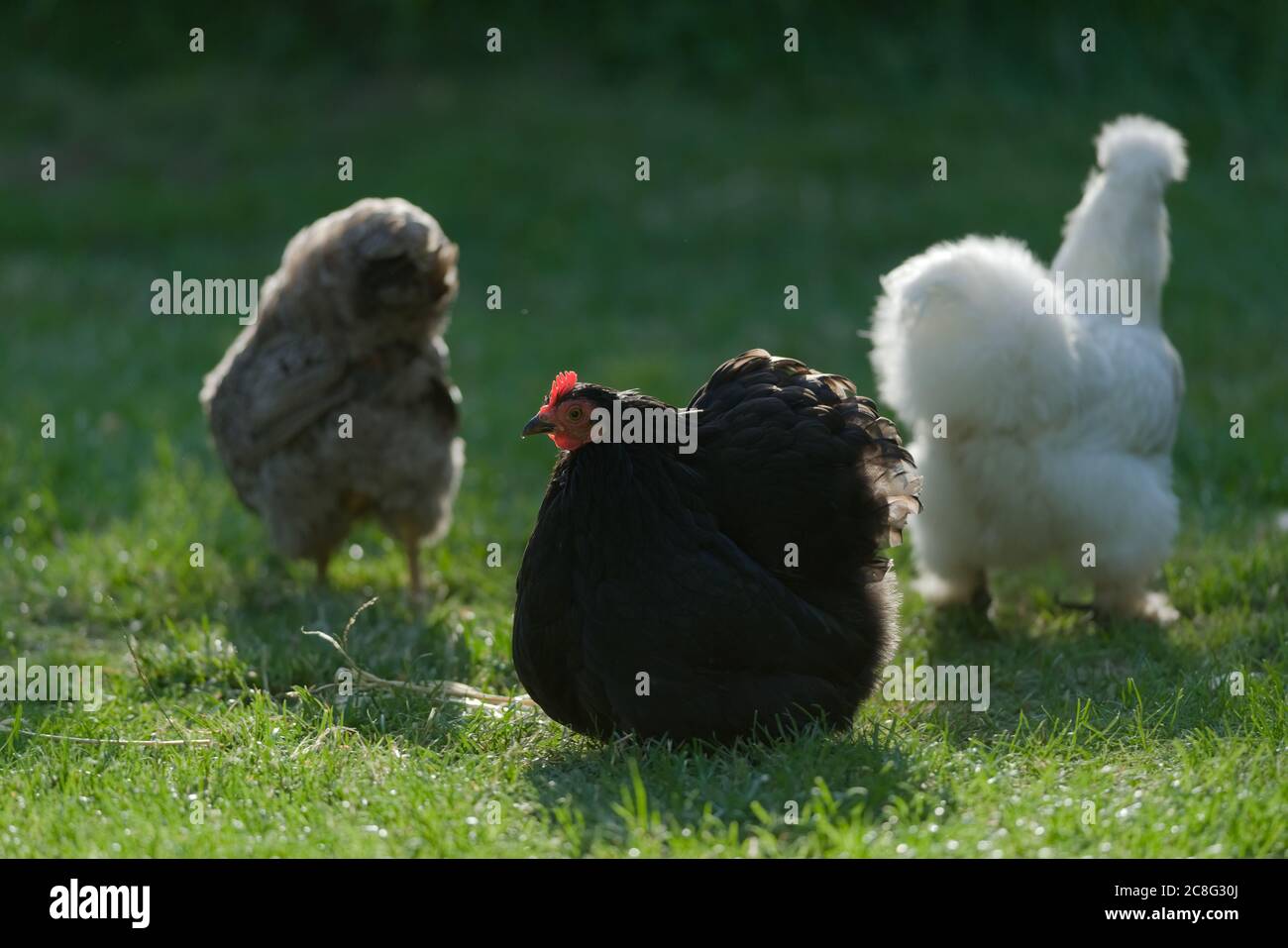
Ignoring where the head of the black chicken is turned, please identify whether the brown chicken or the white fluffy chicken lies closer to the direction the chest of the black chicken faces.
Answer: the brown chicken

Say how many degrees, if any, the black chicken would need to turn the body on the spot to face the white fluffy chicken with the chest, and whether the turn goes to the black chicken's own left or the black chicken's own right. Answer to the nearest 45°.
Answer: approximately 135° to the black chicken's own right

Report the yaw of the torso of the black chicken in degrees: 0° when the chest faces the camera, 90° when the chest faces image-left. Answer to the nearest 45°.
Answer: approximately 90°

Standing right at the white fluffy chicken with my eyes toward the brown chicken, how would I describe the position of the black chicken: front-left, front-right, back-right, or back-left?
front-left

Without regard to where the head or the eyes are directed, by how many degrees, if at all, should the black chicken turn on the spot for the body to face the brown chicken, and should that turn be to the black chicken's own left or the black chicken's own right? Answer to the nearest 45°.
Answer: approximately 45° to the black chicken's own right
